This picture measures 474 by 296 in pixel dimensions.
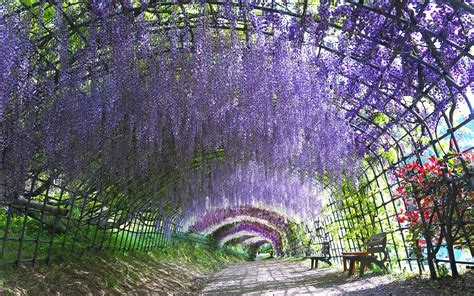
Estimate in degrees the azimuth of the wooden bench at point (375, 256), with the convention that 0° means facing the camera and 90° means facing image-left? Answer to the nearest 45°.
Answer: approximately 45°

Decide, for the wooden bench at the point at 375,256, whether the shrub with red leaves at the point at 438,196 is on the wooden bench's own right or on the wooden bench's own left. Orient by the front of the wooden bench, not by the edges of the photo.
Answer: on the wooden bench's own left
